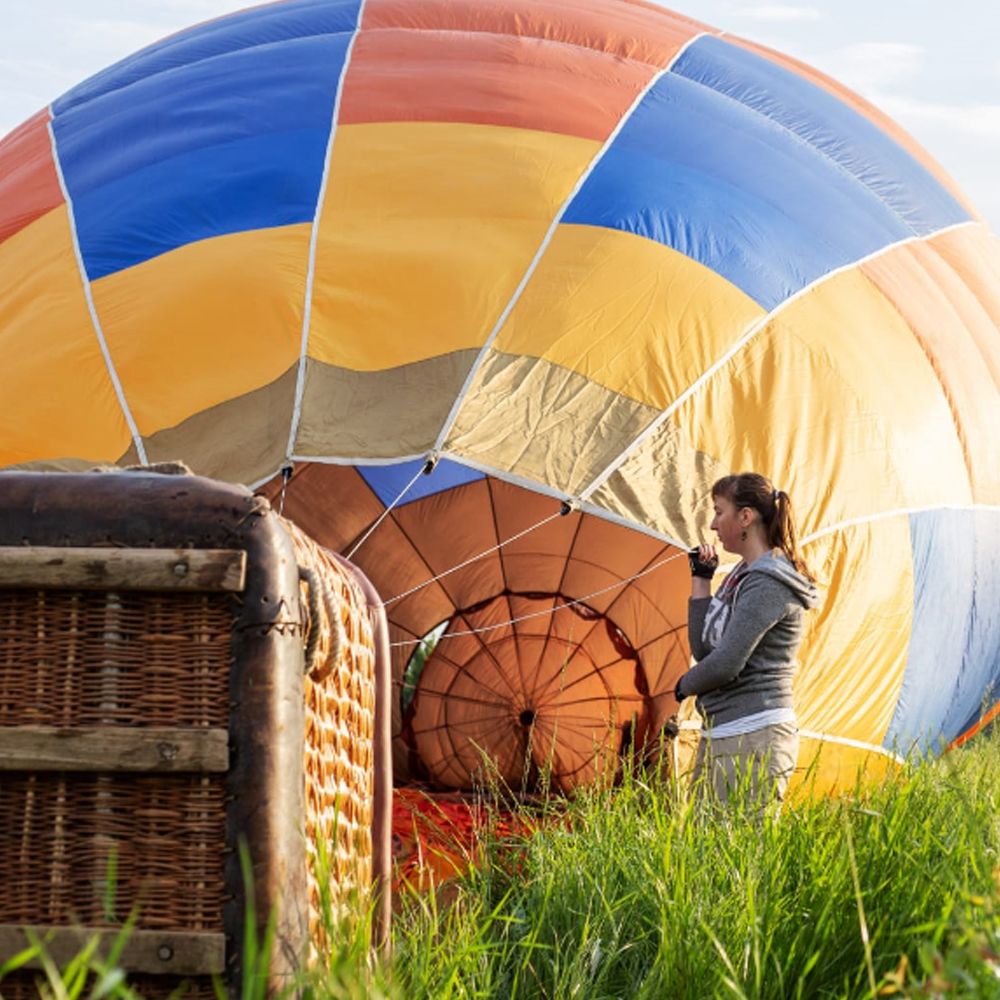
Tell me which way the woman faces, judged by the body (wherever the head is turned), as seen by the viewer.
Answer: to the viewer's left

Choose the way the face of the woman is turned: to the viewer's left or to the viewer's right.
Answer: to the viewer's left

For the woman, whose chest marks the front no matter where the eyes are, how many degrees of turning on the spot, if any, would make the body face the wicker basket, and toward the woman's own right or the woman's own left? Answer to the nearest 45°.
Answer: approximately 90° to the woman's own left
